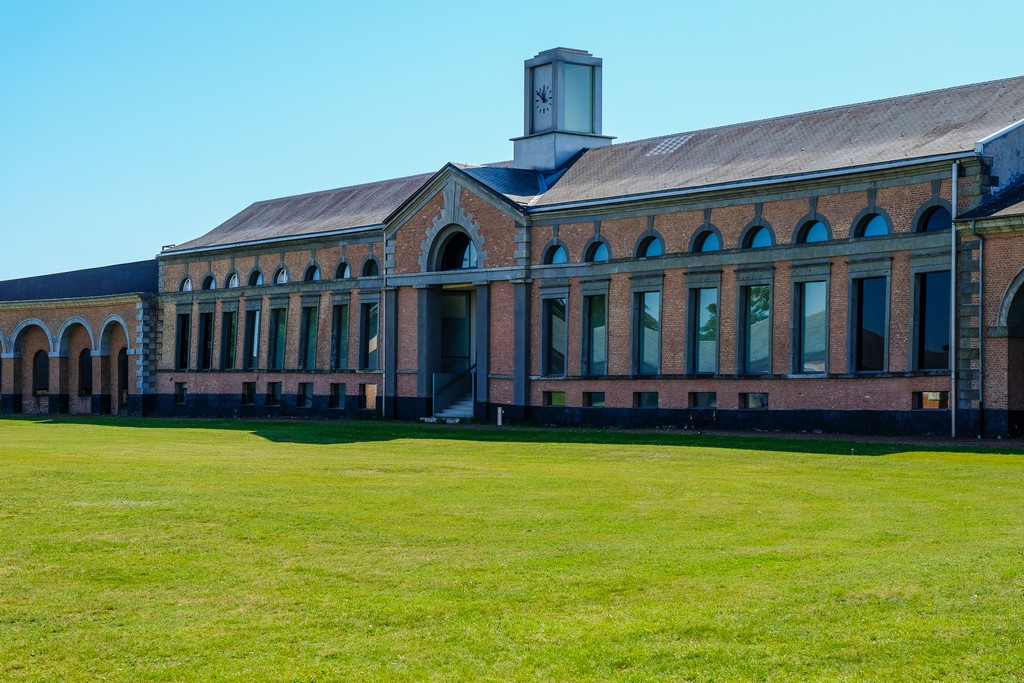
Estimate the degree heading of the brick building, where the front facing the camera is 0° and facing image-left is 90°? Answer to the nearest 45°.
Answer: approximately 45°
